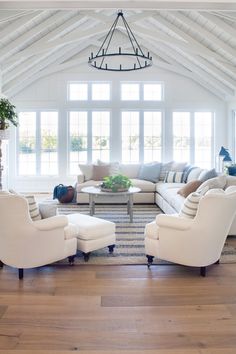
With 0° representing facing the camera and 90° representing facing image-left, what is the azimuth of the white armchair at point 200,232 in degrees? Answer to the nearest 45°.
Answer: approximately 135°

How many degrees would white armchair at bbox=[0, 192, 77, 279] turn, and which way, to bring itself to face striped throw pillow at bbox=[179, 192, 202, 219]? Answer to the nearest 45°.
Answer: approximately 45° to its right

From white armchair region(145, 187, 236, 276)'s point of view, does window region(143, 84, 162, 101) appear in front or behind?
in front

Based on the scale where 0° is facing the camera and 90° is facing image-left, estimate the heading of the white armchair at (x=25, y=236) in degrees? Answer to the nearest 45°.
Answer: approximately 225°

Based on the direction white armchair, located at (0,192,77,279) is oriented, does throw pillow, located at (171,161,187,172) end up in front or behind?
in front

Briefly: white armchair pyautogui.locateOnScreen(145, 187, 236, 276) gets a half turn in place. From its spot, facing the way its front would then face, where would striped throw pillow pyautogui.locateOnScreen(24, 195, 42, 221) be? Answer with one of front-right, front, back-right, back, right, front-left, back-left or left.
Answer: back-right

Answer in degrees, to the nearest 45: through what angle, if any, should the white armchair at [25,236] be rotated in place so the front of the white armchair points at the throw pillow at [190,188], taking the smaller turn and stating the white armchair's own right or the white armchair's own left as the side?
0° — it already faces it

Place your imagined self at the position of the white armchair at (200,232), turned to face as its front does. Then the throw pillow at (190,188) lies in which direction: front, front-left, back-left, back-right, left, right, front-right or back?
front-right

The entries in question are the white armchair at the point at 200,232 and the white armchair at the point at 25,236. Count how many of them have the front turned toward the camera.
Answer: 0

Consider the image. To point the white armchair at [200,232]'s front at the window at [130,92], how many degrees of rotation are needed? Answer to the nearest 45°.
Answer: approximately 45° to its right
